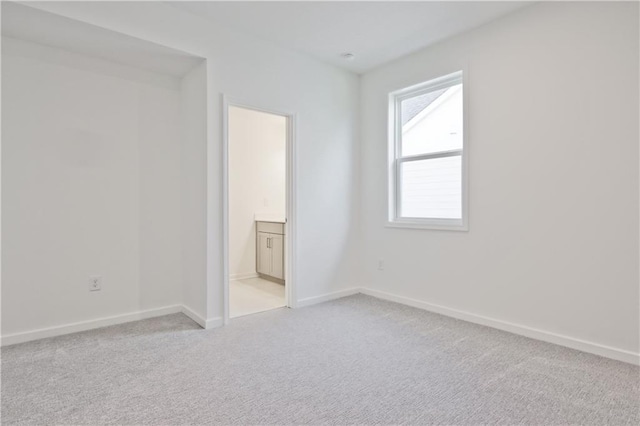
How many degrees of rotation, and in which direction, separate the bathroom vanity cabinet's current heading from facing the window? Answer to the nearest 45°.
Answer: approximately 90° to its left

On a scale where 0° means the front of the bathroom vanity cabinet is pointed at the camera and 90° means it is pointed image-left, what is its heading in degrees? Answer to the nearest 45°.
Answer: approximately 45°
